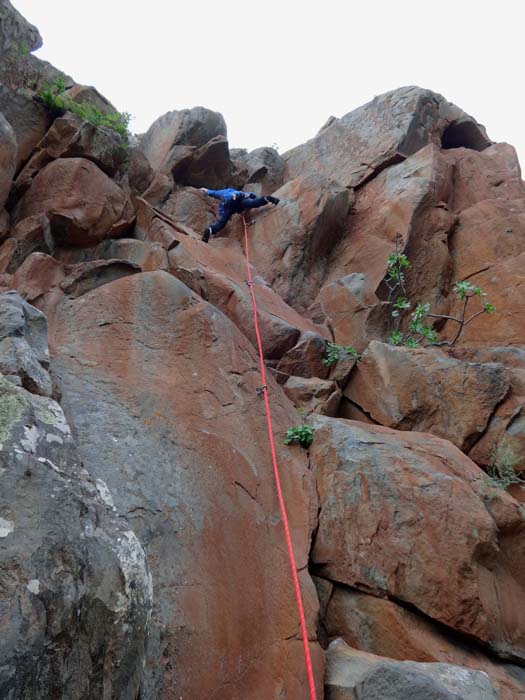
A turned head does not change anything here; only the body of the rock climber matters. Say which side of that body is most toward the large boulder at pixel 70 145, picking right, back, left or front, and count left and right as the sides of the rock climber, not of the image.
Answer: left

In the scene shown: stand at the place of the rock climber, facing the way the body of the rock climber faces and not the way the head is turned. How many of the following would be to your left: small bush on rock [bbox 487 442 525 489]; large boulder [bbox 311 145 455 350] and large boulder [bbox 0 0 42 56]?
1

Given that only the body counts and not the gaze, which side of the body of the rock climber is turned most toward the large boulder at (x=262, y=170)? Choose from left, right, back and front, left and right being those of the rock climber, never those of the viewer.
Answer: front

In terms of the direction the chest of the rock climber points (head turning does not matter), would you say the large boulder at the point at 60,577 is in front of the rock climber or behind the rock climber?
behind

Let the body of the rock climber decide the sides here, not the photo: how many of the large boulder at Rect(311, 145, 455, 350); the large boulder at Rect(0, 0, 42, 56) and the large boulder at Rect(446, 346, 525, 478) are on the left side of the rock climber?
1

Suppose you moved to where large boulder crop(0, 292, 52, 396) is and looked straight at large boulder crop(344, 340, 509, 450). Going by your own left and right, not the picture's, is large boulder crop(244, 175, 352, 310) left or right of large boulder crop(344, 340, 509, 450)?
left

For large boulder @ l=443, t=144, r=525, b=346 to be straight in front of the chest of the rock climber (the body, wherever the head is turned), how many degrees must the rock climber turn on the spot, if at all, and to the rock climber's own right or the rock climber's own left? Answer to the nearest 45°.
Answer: approximately 90° to the rock climber's own right

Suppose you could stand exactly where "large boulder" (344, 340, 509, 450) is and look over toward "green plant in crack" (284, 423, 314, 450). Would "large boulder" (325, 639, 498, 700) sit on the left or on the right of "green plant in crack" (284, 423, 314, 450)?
left

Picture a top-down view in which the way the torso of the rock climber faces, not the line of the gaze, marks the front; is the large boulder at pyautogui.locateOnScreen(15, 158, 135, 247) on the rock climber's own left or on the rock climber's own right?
on the rock climber's own left

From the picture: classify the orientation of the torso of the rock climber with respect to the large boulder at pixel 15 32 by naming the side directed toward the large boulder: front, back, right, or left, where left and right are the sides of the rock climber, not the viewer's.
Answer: left

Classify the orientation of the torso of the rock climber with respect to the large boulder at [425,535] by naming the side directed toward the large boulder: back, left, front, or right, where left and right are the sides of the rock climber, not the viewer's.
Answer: back

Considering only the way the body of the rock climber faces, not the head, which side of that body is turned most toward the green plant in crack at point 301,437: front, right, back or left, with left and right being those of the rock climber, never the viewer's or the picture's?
back

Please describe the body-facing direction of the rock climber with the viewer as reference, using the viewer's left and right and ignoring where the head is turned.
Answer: facing away from the viewer
